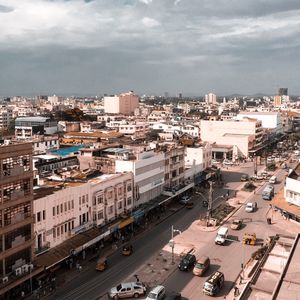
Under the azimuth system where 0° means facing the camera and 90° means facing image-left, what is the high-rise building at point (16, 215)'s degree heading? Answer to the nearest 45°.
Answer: approximately 315°

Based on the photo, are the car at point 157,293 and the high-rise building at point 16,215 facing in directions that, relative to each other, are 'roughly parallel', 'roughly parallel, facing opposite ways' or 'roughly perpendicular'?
roughly perpendicular

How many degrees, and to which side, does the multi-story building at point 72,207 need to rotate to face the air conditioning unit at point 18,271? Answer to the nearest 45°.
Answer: approximately 90° to its right

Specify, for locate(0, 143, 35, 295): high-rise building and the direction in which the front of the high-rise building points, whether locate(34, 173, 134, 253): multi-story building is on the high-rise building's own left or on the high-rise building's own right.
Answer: on the high-rise building's own left
